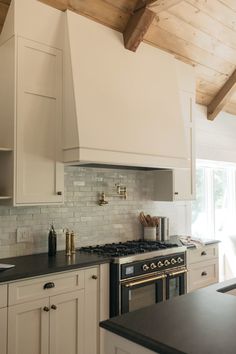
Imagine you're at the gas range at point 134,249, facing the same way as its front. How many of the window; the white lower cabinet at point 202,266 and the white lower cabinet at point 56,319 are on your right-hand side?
1

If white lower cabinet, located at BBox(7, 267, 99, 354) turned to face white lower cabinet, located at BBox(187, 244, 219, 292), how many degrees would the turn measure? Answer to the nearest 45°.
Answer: approximately 90° to its left

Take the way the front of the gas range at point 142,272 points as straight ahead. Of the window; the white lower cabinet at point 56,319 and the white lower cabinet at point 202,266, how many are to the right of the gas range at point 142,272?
1

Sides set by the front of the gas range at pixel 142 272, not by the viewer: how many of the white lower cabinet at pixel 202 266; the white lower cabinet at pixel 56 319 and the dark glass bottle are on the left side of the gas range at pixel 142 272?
1

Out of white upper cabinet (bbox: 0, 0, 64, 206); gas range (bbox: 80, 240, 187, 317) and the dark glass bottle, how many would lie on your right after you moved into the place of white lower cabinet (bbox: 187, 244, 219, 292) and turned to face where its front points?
3

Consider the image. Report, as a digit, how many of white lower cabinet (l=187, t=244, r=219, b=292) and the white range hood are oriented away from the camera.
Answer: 0

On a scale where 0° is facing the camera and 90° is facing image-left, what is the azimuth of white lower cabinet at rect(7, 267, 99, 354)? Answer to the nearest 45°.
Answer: approximately 315°

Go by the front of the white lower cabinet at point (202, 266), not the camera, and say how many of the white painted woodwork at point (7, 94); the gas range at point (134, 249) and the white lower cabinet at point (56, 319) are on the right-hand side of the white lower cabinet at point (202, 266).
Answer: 3

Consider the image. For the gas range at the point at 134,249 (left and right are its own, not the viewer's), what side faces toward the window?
left

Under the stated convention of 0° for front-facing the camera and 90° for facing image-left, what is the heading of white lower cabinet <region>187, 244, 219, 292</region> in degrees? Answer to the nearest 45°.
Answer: approximately 315°

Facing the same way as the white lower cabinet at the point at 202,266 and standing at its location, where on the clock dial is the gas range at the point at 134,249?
The gas range is roughly at 3 o'clock from the white lower cabinet.
